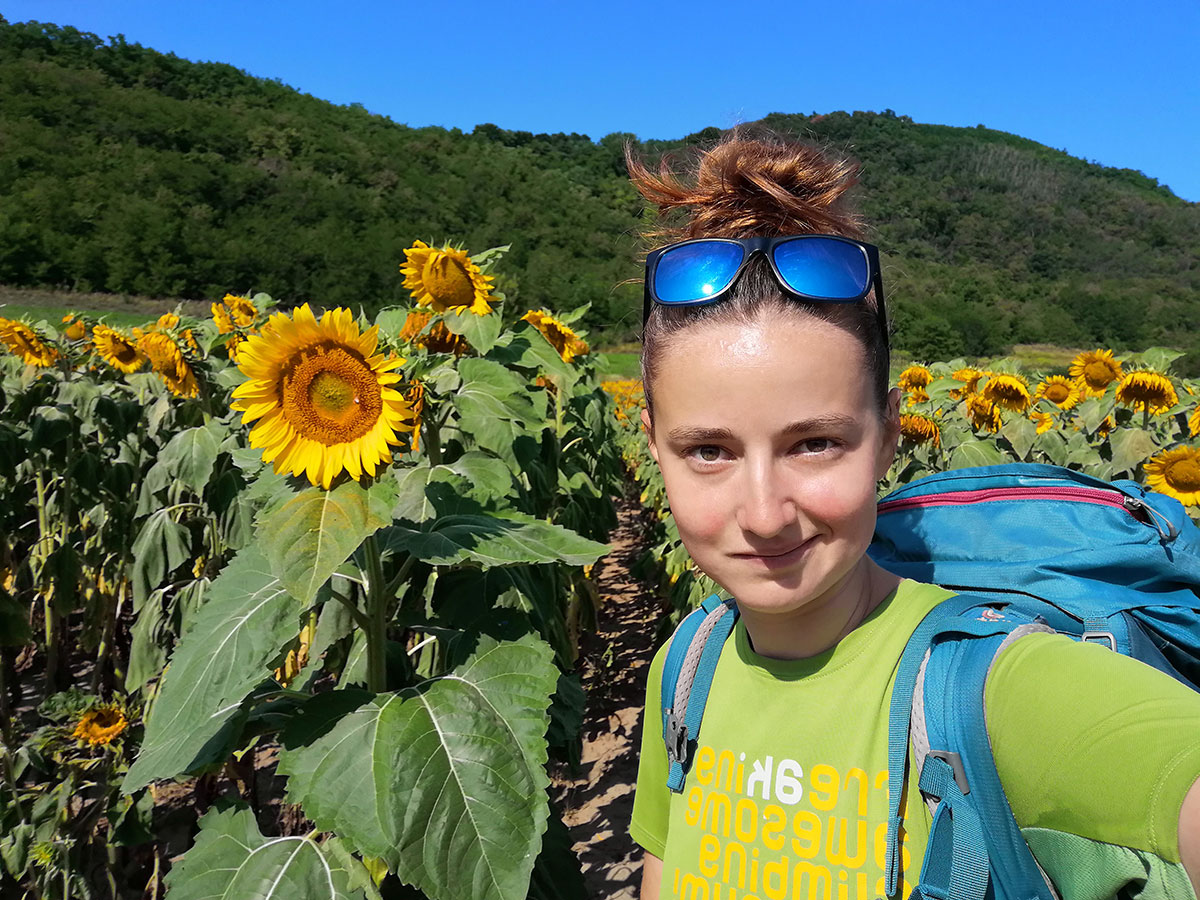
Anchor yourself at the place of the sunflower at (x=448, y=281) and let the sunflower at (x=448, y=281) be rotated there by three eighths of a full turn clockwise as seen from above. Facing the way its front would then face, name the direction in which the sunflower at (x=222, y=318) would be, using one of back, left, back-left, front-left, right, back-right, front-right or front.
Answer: front

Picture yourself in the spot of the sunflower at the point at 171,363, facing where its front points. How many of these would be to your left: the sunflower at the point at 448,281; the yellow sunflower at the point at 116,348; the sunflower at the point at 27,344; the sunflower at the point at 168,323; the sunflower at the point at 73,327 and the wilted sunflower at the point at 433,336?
2

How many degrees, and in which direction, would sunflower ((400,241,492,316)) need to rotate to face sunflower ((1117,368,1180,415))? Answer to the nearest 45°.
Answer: approximately 90° to its left

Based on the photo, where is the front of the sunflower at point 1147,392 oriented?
toward the camera

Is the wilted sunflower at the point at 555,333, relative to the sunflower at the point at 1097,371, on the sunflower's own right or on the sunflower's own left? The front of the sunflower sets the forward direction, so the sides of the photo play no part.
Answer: on the sunflower's own right

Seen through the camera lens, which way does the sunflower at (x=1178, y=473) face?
facing the viewer

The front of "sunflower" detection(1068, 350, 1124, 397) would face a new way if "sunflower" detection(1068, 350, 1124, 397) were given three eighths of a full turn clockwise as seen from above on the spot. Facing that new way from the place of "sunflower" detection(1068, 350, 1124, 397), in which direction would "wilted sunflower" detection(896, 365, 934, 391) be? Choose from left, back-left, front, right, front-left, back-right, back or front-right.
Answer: front-left

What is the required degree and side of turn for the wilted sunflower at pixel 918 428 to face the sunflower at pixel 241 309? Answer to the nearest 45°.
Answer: approximately 45° to its right
